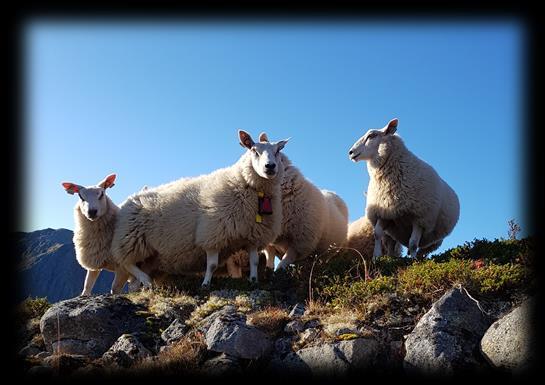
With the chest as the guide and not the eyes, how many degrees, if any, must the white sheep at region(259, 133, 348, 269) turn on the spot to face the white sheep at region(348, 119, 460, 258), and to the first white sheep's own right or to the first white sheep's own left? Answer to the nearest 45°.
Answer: approximately 135° to the first white sheep's own left

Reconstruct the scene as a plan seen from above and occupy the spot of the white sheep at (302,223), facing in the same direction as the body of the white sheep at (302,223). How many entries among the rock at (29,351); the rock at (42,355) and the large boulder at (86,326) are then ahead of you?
3

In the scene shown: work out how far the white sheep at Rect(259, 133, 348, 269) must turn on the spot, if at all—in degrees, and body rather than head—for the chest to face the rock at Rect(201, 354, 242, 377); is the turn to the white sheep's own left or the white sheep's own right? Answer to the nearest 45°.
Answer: approximately 45° to the white sheep's own left

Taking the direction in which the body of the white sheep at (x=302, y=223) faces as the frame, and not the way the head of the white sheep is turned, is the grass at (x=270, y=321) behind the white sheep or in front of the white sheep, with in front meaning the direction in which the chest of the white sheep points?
in front

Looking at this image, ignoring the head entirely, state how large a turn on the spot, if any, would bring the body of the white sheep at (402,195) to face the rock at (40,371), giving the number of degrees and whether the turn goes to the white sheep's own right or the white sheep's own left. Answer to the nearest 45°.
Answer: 0° — it already faces it

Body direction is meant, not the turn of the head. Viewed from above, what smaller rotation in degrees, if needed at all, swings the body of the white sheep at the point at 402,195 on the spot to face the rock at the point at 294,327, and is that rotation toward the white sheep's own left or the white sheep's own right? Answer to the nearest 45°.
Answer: approximately 45° to the white sheep's own left

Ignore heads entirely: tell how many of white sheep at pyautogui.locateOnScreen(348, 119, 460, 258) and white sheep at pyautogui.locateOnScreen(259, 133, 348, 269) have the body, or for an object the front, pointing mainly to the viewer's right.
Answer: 0

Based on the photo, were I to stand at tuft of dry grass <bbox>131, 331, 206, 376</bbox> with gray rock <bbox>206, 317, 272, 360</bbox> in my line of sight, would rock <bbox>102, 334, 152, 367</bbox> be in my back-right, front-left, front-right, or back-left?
back-left

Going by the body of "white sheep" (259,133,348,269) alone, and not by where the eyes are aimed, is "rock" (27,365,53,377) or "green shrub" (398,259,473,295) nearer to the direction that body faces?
the rock

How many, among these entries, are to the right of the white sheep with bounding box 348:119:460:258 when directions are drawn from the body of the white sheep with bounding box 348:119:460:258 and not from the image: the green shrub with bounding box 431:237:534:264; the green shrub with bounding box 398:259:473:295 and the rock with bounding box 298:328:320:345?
0

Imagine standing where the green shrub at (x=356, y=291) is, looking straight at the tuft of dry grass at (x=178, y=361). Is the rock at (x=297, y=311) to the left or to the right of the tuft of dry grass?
right

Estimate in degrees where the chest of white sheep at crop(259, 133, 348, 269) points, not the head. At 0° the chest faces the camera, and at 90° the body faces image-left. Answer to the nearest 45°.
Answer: approximately 45°

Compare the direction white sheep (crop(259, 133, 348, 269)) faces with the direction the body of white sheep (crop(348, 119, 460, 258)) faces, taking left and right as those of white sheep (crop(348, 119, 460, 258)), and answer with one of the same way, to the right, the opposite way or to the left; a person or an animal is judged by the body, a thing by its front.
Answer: the same way

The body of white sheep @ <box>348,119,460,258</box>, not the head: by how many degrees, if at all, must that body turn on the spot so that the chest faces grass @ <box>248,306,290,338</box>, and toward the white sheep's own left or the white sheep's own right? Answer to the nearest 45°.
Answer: approximately 45° to the white sheep's own left

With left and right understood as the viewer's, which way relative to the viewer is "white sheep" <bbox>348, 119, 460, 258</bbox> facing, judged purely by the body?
facing the viewer and to the left of the viewer

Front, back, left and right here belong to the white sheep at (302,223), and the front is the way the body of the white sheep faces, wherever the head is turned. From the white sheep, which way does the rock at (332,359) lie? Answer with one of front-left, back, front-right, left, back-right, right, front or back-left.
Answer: front-left

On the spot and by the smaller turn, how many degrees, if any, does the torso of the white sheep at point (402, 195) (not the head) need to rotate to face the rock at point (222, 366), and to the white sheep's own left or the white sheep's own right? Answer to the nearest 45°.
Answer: approximately 45° to the white sheep's own left

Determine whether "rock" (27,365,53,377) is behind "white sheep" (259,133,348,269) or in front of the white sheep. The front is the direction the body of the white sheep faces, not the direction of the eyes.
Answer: in front
